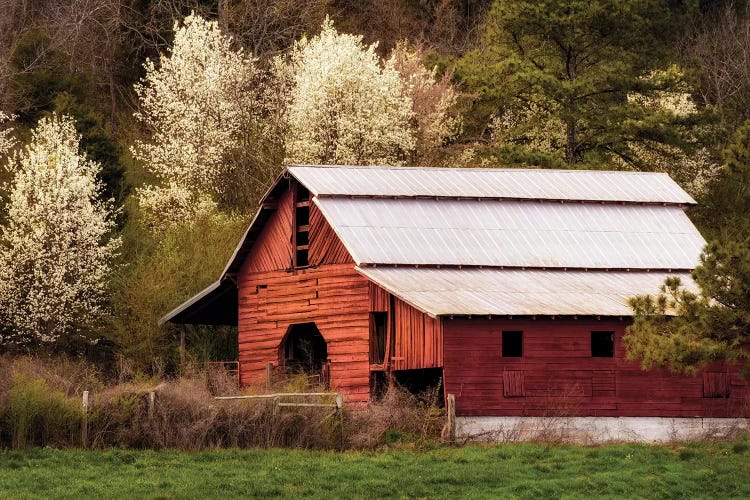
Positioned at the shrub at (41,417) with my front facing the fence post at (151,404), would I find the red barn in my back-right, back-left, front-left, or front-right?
front-left

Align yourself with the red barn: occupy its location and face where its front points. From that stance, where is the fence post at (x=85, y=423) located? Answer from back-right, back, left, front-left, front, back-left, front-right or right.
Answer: front

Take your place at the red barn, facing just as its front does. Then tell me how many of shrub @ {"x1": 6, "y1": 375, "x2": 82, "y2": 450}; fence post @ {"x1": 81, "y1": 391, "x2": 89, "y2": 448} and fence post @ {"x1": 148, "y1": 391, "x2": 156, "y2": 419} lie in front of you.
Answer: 3

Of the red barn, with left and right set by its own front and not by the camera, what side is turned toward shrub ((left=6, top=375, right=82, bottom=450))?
front

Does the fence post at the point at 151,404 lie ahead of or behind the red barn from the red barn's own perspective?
ahead

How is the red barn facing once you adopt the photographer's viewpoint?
facing the viewer and to the left of the viewer
